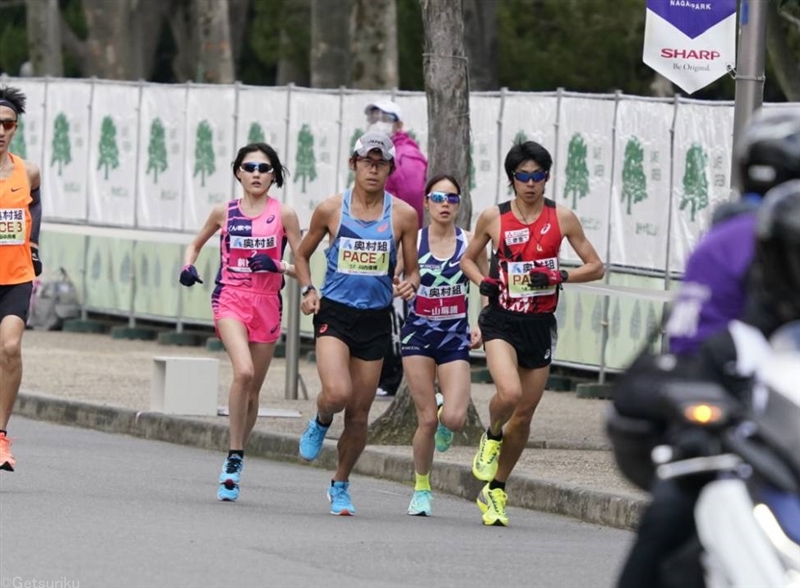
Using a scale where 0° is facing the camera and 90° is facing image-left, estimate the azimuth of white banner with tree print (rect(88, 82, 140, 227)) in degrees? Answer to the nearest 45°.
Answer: approximately 0°

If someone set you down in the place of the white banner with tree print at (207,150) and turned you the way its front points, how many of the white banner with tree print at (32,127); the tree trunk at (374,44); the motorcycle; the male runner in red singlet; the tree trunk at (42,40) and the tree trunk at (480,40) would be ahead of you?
2

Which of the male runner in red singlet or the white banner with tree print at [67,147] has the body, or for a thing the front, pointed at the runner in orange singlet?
the white banner with tree print

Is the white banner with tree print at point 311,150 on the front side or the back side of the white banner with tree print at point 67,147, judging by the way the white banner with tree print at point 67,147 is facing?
on the front side

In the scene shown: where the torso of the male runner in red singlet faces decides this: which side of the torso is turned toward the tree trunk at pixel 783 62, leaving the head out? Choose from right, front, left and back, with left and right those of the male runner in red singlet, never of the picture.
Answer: back

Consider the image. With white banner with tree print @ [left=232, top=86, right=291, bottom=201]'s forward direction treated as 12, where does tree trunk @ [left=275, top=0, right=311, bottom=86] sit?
The tree trunk is roughly at 6 o'clock from the white banner with tree print.

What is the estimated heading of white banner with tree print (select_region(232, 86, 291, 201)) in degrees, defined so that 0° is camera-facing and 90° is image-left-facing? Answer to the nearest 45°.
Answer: approximately 0°
